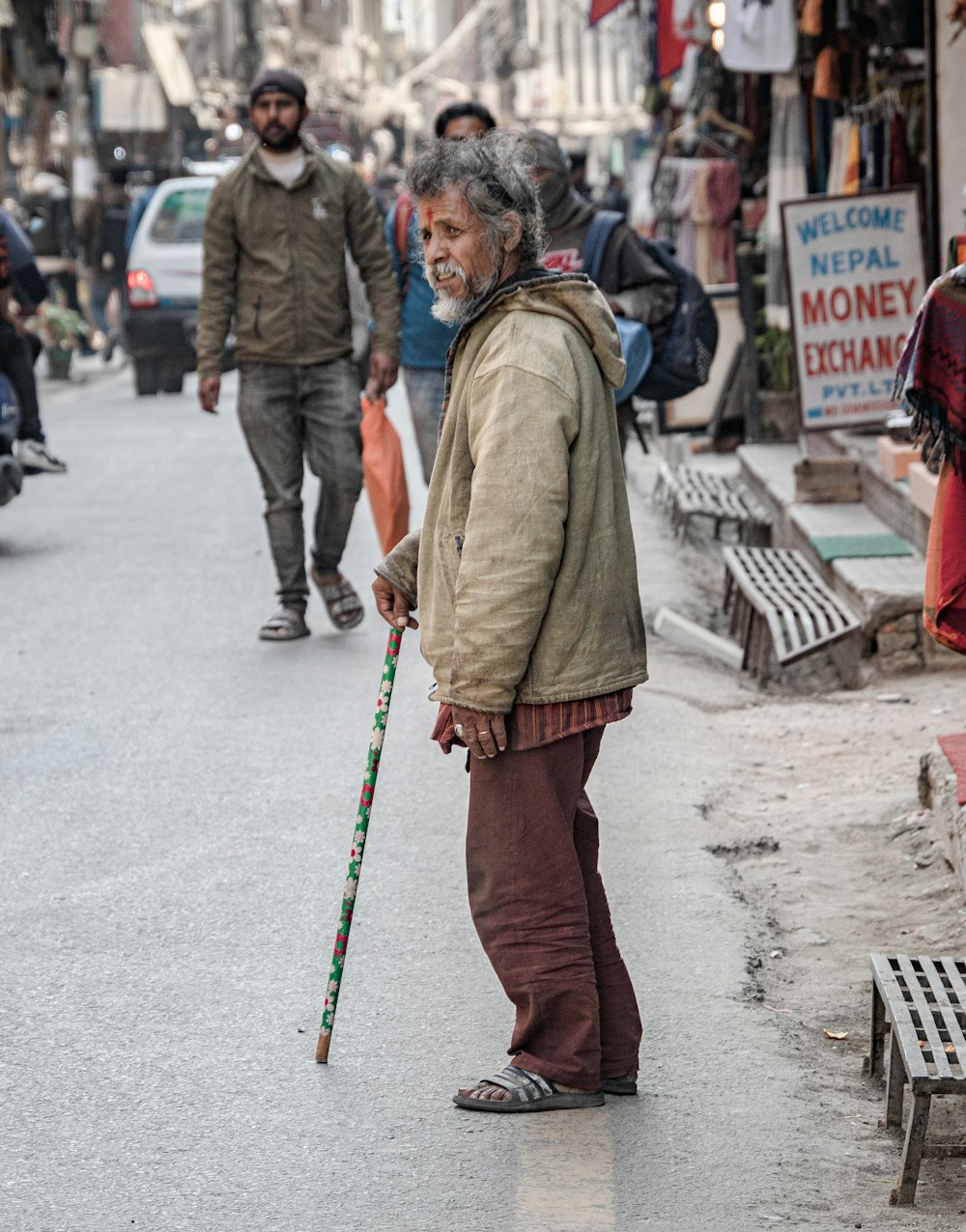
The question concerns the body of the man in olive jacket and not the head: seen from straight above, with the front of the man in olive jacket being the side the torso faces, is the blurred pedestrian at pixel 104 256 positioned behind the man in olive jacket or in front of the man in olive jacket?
behind

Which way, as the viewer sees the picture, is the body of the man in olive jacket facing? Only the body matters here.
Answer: toward the camera

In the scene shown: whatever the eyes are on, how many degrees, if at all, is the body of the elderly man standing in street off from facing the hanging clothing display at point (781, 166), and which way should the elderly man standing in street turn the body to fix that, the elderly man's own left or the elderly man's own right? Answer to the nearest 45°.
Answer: approximately 90° to the elderly man's own right

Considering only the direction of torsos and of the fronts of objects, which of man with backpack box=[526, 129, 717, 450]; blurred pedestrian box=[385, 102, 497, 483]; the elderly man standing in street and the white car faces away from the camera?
the white car

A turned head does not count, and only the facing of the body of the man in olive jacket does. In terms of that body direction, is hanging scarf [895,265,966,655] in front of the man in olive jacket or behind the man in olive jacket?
in front

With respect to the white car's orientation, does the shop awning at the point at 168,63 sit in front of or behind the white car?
in front

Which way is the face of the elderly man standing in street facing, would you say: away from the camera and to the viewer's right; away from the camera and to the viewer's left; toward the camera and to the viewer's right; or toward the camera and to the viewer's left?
toward the camera and to the viewer's left

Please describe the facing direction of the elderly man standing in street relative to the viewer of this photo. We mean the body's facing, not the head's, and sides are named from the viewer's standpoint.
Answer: facing to the left of the viewer

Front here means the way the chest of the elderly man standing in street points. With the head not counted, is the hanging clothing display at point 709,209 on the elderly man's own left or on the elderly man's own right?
on the elderly man's own right

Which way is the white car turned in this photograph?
away from the camera
